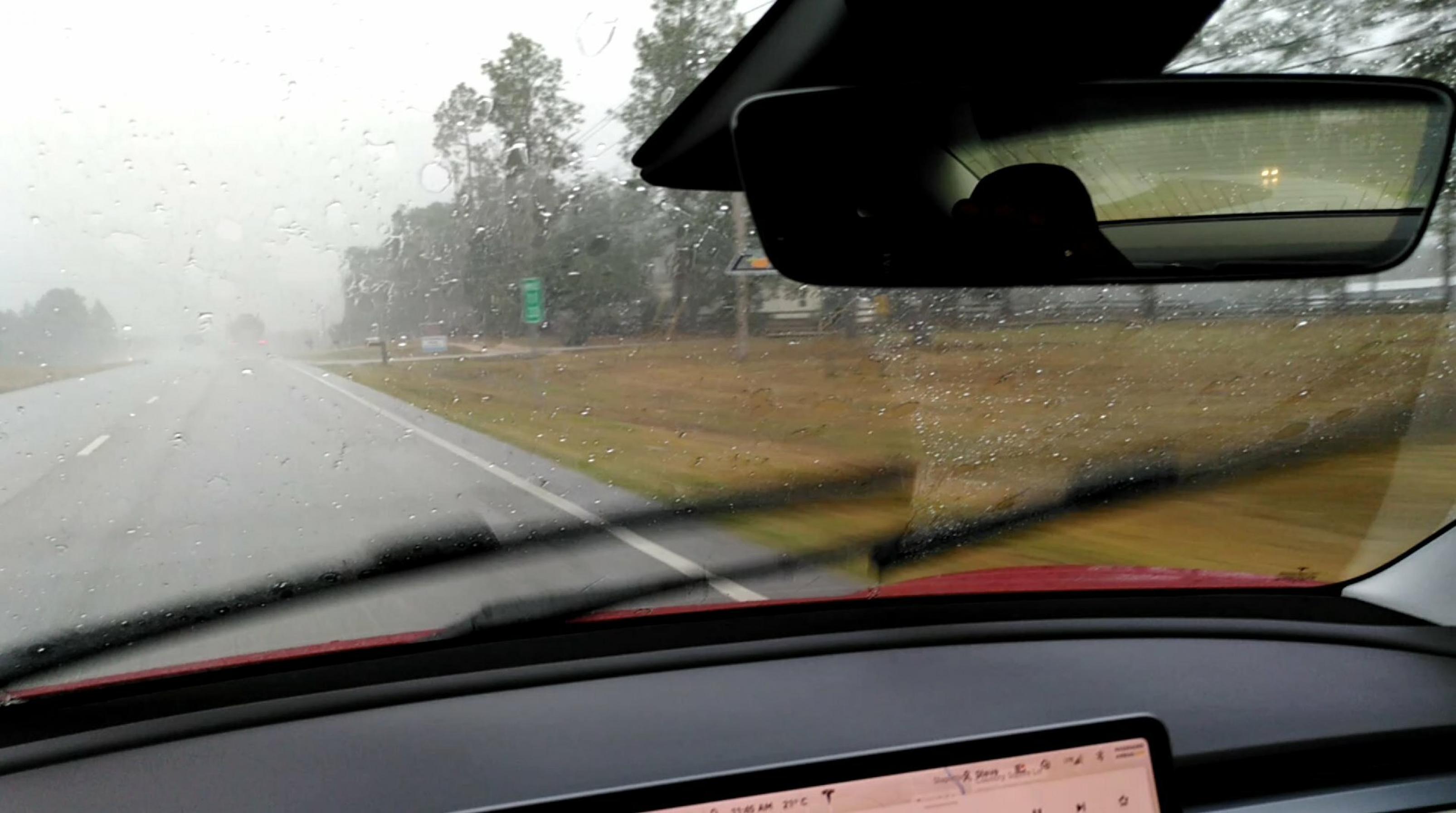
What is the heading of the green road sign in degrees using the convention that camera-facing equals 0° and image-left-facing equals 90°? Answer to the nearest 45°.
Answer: approximately 0°

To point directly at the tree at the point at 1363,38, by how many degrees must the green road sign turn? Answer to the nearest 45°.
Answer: approximately 90° to its left
